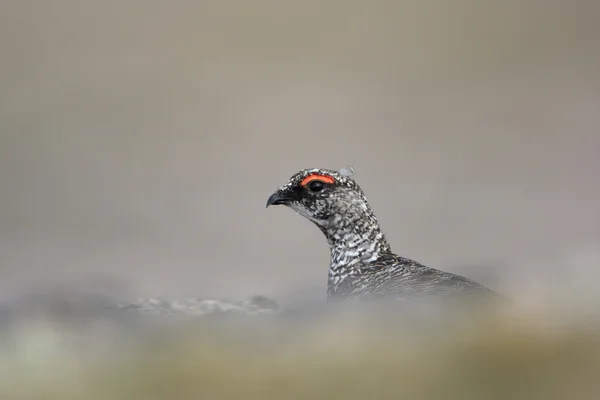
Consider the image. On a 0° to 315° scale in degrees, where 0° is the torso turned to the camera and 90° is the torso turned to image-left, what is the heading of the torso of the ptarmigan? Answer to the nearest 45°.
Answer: approximately 90°
